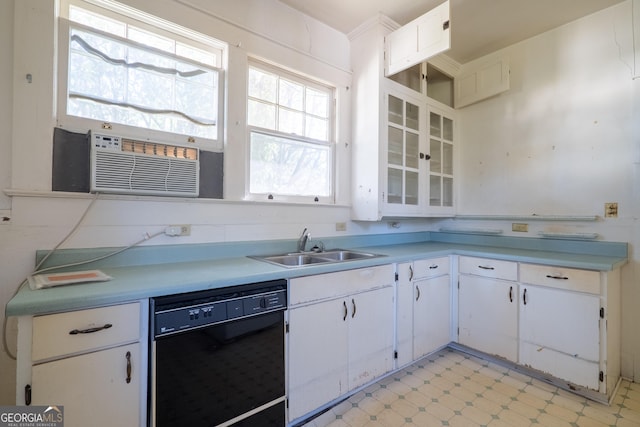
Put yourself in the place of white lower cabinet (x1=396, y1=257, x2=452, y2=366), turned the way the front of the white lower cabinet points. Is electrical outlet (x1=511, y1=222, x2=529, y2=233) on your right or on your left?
on your left

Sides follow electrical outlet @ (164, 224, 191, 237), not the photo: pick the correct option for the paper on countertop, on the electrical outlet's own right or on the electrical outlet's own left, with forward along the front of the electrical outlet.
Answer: on the electrical outlet's own right

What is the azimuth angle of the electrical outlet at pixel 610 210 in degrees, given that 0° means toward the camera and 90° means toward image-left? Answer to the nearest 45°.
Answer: approximately 0°

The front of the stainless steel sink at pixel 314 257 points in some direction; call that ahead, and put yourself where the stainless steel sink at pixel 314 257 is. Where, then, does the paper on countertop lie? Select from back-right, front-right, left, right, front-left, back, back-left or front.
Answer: right

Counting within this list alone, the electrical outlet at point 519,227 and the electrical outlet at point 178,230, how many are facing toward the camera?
2

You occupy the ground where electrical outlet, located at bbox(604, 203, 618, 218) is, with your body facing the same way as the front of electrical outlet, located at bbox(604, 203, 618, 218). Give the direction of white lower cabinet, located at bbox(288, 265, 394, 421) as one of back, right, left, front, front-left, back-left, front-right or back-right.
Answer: front-right

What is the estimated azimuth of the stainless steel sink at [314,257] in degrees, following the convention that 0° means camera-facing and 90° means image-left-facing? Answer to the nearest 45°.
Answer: approximately 315°

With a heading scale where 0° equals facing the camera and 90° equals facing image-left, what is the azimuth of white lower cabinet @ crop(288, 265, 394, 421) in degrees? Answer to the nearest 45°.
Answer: approximately 315°

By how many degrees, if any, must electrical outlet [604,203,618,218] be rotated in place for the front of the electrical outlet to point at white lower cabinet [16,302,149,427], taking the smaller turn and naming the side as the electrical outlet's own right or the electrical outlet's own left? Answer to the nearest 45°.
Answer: approximately 45° to the electrical outlet's own right

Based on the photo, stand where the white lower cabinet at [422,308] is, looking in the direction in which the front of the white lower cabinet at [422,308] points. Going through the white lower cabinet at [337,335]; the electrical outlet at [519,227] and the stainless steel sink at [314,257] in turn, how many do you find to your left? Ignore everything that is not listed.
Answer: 1
